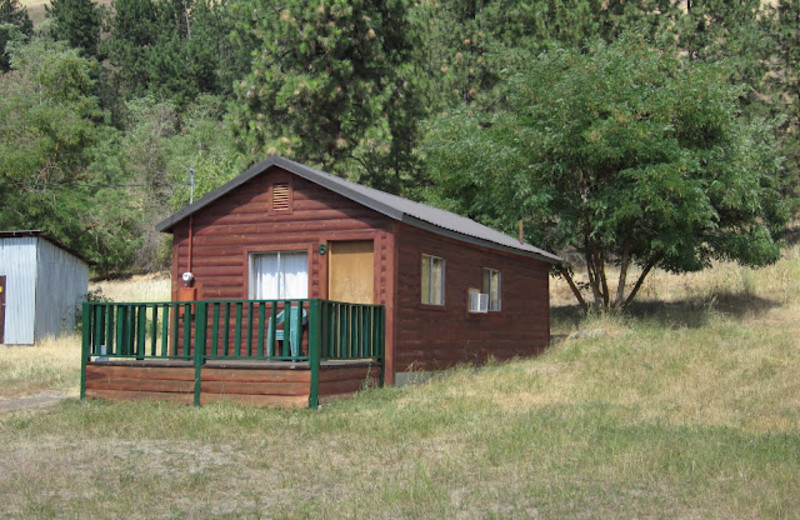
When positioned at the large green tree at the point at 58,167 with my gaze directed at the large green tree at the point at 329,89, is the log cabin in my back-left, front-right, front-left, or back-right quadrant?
front-right

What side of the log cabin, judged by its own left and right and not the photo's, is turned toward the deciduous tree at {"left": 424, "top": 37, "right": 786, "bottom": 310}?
back

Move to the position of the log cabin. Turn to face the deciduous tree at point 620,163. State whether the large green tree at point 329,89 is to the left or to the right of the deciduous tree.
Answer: left

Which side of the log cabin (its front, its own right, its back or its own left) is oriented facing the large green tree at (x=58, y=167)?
right

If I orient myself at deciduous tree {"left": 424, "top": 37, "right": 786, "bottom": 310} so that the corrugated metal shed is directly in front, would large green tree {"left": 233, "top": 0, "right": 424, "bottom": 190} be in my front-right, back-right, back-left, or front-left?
front-right

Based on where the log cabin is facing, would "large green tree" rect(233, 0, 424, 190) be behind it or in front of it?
behind

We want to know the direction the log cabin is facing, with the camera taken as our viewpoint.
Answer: facing the viewer and to the left of the viewer

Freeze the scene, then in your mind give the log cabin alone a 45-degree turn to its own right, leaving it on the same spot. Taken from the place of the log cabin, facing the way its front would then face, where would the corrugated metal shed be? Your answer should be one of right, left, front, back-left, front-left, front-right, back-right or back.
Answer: front-right
